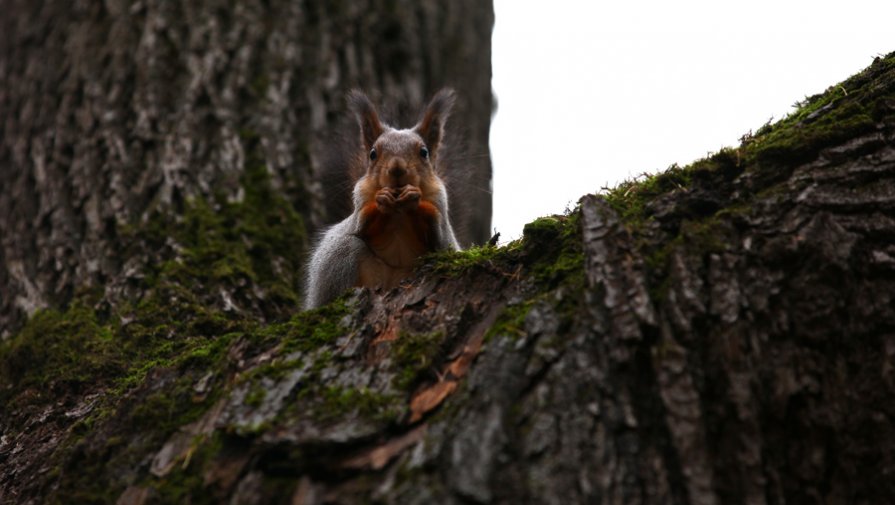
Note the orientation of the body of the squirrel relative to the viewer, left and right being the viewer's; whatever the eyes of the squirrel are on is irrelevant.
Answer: facing the viewer
